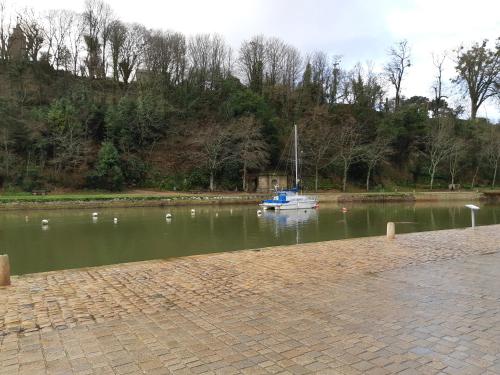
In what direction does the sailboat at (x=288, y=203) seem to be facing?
to the viewer's right

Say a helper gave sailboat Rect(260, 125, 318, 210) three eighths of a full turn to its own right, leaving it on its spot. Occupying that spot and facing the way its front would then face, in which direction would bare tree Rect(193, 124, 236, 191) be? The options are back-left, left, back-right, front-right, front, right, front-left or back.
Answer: right

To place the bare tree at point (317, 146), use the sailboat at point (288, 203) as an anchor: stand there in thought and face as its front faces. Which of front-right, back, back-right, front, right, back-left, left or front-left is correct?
left

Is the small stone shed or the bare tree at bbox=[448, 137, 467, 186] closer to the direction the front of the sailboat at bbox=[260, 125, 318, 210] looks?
the bare tree

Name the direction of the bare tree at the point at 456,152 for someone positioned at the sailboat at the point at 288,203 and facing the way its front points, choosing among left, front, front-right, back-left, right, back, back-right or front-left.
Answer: front-left

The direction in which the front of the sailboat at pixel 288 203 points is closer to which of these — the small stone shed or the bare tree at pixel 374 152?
the bare tree

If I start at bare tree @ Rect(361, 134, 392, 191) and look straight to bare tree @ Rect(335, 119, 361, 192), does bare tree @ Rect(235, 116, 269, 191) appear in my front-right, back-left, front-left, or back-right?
front-left

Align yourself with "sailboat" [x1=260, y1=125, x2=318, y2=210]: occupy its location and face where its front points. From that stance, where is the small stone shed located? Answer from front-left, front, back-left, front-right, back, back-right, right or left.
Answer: left

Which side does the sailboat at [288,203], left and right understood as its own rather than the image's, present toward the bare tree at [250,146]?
left

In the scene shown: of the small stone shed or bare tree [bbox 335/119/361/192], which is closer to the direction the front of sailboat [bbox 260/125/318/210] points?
the bare tree

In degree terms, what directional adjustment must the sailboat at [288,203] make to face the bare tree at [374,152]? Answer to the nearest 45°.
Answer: approximately 45° to its left
